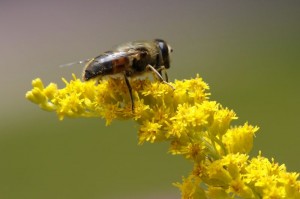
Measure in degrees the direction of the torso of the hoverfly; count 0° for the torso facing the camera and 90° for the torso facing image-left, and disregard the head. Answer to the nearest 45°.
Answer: approximately 270°
